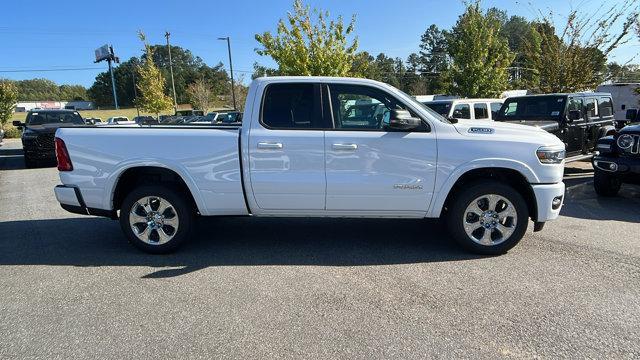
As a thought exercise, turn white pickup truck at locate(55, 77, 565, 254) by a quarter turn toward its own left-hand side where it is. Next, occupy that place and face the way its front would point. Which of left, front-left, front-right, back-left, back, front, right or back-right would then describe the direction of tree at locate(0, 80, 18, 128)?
front-left

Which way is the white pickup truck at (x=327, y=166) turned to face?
to the viewer's right

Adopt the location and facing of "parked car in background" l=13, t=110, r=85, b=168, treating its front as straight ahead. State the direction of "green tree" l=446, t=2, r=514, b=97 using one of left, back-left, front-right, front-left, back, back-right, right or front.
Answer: left

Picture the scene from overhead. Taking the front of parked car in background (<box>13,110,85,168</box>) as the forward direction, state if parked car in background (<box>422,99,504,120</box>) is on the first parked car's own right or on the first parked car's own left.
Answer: on the first parked car's own left

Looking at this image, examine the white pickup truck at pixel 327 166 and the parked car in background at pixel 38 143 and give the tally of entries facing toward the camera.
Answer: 1

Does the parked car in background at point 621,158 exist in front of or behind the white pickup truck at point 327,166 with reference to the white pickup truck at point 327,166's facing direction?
in front

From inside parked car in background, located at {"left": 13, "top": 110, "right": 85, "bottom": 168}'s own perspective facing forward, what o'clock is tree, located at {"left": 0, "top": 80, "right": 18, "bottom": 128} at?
The tree is roughly at 6 o'clock from the parked car in background.

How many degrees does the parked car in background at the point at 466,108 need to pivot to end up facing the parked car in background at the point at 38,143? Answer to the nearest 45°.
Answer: approximately 45° to its right

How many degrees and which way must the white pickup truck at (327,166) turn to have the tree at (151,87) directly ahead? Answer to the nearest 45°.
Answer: approximately 90° to its left

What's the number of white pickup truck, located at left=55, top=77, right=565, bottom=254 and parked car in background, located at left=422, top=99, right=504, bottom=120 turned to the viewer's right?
1

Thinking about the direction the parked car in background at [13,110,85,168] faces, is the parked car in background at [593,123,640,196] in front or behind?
in front

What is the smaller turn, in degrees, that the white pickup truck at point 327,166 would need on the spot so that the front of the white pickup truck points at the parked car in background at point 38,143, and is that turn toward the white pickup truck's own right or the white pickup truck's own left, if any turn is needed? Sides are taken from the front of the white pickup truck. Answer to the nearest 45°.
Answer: approximately 135° to the white pickup truck's own left

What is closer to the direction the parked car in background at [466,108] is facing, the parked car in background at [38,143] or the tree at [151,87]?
the parked car in background

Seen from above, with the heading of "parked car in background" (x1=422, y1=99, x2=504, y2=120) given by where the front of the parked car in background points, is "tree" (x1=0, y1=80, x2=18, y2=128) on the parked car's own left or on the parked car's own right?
on the parked car's own right
